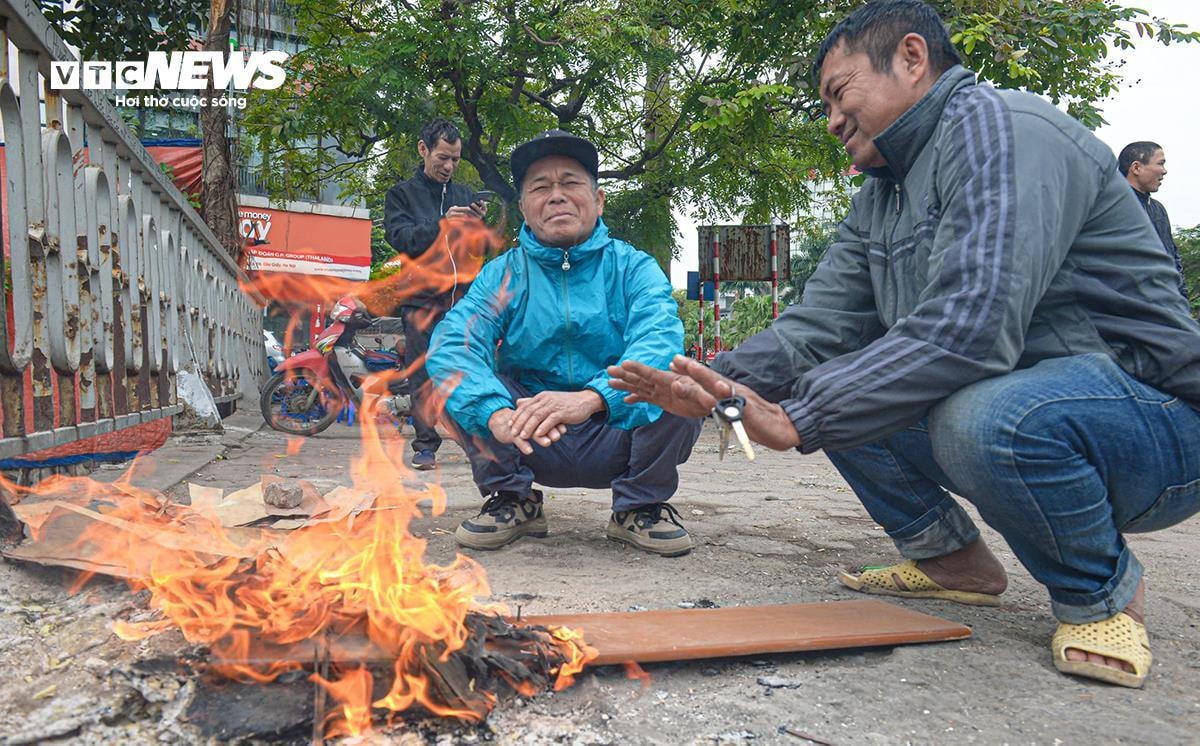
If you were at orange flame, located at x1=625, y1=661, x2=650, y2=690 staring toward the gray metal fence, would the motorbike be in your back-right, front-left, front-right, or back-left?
front-right

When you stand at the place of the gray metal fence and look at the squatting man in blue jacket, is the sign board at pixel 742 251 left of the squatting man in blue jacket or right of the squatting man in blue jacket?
left

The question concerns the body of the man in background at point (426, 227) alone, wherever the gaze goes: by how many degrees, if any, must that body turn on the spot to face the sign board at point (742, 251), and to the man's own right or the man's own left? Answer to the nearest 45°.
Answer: approximately 90° to the man's own left

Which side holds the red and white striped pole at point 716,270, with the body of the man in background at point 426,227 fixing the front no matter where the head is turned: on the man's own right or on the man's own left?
on the man's own left

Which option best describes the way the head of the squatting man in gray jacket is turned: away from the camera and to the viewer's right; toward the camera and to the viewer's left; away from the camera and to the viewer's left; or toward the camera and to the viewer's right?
toward the camera and to the viewer's left

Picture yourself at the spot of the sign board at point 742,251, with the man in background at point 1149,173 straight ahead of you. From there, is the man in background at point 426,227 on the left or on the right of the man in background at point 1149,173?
right

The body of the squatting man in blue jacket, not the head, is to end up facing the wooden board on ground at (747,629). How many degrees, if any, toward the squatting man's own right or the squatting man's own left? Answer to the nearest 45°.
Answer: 0° — they already face it

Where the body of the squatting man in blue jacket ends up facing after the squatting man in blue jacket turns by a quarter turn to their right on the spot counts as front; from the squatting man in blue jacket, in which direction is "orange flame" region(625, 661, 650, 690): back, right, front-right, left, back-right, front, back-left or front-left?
left

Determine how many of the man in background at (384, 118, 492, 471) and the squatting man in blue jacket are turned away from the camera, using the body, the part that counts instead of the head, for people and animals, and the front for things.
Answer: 0

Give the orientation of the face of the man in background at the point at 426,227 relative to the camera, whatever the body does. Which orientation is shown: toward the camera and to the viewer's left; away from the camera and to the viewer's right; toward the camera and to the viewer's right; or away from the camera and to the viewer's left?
toward the camera and to the viewer's right

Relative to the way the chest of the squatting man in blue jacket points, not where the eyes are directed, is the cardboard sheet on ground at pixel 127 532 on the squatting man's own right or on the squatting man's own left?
on the squatting man's own right

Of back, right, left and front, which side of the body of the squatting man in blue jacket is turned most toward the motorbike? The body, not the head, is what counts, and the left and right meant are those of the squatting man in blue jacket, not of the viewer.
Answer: back

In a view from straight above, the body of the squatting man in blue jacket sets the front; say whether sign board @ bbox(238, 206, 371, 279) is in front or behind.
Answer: behind

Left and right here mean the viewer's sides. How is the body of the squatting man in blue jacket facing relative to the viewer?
facing the viewer

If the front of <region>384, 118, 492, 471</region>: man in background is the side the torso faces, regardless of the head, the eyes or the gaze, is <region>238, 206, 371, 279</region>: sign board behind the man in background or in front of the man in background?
behind

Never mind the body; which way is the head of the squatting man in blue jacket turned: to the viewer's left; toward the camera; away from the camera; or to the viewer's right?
toward the camera

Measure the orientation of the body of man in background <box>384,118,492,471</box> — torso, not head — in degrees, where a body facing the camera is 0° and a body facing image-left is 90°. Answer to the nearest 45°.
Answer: approximately 315°

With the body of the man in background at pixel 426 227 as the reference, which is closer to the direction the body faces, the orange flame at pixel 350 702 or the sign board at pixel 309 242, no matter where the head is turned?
the orange flame
